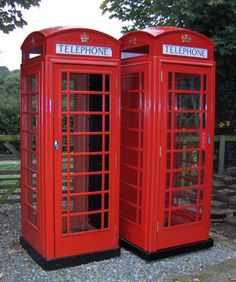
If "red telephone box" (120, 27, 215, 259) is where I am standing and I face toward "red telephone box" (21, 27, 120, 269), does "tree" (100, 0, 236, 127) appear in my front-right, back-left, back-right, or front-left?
back-right

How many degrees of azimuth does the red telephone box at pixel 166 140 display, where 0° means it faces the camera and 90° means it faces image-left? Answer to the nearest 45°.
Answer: approximately 315°

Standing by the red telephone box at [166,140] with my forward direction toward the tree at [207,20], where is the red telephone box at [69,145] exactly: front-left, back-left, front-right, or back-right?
back-left

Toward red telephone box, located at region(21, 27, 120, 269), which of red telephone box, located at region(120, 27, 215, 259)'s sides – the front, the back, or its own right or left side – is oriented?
right

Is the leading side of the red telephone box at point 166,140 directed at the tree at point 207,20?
no
